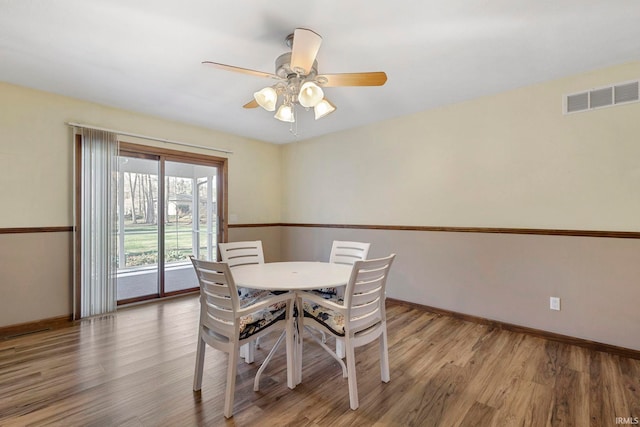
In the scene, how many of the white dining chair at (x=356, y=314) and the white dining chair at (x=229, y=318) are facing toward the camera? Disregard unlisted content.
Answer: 0

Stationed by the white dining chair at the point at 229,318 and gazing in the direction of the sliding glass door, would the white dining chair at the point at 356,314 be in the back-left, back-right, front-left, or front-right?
back-right

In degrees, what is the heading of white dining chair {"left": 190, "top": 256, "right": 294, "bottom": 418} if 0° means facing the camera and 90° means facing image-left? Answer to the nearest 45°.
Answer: approximately 225°

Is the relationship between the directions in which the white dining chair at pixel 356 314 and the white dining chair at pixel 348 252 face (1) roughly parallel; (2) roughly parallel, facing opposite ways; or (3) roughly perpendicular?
roughly perpendicular

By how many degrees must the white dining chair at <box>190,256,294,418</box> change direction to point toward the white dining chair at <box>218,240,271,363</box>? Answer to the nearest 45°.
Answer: approximately 45° to its left

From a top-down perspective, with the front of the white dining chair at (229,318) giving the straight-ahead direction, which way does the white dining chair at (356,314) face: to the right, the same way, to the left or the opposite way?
to the left

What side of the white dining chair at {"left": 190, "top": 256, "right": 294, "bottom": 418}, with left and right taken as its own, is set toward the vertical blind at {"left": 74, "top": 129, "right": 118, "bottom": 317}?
left

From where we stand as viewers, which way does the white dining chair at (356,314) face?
facing away from the viewer and to the left of the viewer

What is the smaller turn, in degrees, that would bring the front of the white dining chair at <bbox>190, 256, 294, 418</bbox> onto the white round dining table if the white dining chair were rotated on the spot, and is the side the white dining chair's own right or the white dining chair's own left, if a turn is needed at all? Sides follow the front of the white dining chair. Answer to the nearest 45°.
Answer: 0° — it already faces it

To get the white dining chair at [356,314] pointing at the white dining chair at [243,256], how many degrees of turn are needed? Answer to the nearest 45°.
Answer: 0° — it already faces it

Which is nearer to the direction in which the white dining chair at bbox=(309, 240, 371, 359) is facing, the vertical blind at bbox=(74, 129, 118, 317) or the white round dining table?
the white round dining table

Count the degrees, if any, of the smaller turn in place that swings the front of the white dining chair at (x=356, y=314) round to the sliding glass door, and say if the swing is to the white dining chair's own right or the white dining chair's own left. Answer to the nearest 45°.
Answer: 0° — it already faces it

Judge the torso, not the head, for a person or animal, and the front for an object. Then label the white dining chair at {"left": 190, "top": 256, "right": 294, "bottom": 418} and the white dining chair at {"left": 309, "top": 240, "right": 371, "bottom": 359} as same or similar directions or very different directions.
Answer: very different directions
